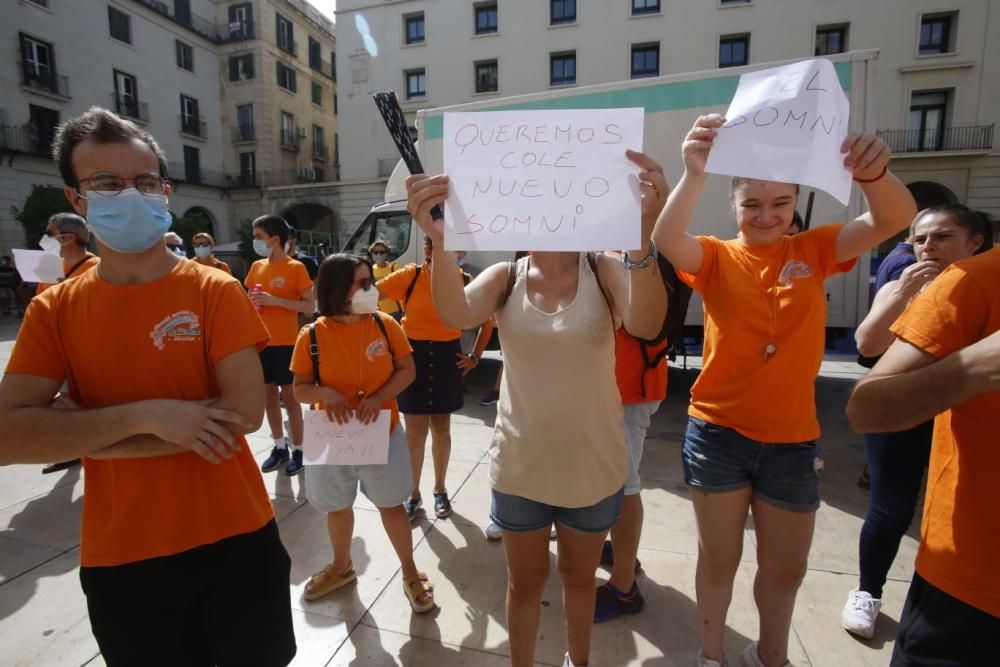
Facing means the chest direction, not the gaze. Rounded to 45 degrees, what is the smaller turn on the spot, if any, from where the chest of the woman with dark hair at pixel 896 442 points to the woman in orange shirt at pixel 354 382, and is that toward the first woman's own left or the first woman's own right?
0° — they already face them

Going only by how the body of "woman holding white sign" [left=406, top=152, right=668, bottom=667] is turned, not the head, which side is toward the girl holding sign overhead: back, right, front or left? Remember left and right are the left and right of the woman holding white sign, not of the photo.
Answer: left

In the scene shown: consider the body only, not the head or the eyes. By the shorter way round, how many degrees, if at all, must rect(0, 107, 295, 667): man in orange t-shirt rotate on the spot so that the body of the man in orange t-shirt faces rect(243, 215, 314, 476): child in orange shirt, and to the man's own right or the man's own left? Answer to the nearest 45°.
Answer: approximately 180°

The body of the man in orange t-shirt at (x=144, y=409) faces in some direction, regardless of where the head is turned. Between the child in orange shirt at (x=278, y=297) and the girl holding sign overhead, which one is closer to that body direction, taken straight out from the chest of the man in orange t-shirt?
the girl holding sign overhead

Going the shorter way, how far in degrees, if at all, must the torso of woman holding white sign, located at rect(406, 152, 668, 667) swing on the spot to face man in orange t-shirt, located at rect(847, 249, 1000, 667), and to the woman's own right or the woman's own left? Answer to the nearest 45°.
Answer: approximately 45° to the woman's own left
